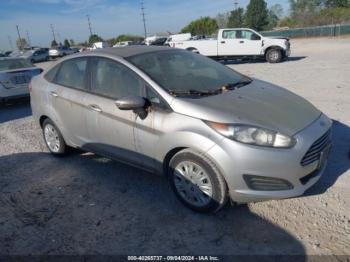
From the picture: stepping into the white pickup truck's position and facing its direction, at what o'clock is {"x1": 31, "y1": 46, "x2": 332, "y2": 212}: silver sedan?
The silver sedan is roughly at 3 o'clock from the white pickup truck.

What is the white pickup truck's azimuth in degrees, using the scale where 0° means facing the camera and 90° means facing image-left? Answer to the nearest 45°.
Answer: approximately 270°

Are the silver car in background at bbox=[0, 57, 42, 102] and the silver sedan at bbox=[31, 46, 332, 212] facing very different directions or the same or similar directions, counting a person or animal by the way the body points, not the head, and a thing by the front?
very different directions

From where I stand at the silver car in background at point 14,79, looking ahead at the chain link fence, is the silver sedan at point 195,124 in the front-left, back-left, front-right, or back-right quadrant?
back-right

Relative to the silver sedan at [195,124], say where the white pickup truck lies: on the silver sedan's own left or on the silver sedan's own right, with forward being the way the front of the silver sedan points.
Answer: on the silver sedan's own left

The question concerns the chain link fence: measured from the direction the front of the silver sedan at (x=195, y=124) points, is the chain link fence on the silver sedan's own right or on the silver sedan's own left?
on the silver sedan's own left

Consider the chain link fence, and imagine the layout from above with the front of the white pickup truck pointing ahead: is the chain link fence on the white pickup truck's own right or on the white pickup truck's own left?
on the white pickup truck's own left

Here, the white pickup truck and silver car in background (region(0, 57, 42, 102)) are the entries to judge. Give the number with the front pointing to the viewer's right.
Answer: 1

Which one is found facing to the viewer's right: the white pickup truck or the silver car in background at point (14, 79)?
the white pickup truck

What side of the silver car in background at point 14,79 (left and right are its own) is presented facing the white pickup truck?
right

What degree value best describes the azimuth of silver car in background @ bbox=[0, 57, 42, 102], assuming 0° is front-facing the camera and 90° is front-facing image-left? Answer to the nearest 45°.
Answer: approximately 135°
